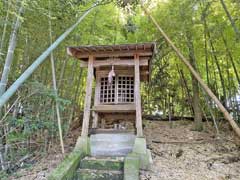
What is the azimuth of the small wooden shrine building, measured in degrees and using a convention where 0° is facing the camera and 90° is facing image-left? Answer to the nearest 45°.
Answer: approximately 0°
